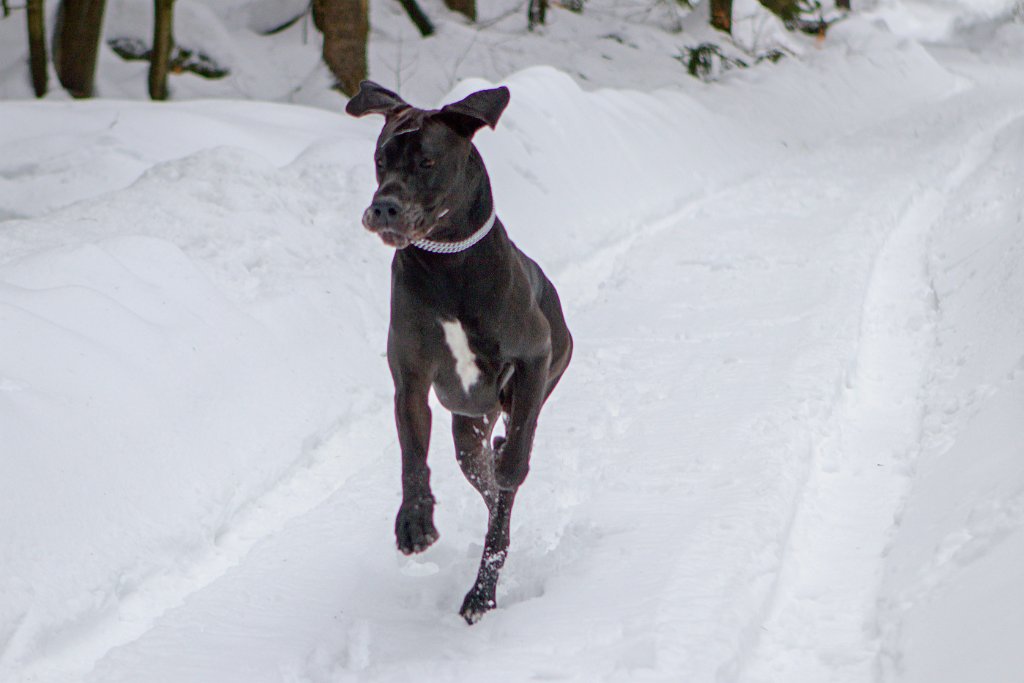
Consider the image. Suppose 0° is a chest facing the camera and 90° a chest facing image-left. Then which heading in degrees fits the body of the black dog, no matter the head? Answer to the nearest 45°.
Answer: approximately 45°
